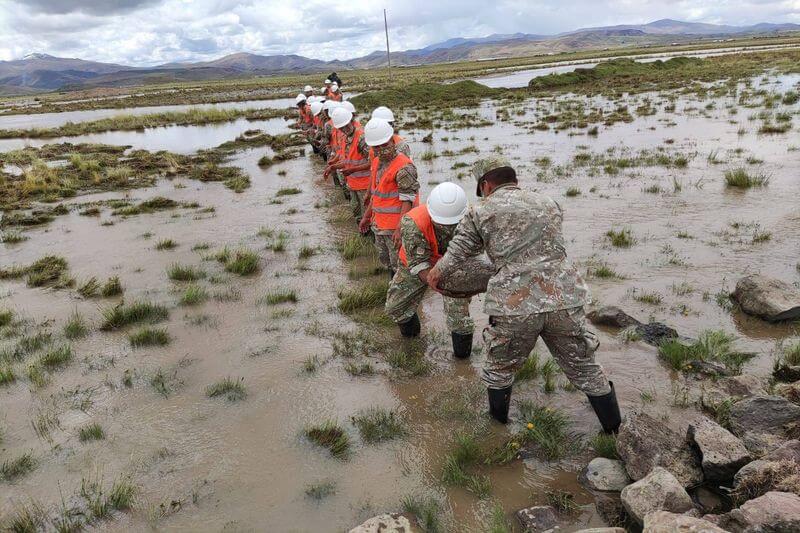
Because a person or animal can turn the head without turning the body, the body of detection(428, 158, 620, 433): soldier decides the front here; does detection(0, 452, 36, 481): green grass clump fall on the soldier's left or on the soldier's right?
on the soldier's left

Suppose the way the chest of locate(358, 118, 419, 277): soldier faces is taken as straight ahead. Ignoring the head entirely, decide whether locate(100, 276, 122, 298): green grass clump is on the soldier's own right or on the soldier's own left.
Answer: on the soldier's own right

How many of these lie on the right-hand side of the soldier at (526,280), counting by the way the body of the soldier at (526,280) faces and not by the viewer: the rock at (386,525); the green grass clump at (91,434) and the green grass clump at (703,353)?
1

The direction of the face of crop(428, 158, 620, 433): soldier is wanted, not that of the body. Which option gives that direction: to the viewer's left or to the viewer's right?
to the viewer's left

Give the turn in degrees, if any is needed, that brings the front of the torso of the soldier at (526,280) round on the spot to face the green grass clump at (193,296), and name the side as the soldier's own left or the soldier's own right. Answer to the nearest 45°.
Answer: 0° — they already face it

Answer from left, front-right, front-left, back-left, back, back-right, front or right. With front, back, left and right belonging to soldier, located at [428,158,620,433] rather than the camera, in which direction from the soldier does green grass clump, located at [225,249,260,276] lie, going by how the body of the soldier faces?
front

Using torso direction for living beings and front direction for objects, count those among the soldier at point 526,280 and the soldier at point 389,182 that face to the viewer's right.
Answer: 0

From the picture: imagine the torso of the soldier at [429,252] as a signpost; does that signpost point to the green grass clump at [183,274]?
no

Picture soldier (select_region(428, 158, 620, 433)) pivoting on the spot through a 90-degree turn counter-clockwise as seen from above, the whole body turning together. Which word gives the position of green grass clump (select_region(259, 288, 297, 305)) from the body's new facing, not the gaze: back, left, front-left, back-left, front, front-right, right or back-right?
right

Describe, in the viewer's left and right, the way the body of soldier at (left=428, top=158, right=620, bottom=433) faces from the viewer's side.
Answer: facing away from the viewer and to the left of the viewer

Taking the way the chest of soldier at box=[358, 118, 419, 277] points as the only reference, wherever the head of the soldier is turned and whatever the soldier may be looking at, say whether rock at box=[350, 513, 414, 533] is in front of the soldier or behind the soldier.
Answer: in front
